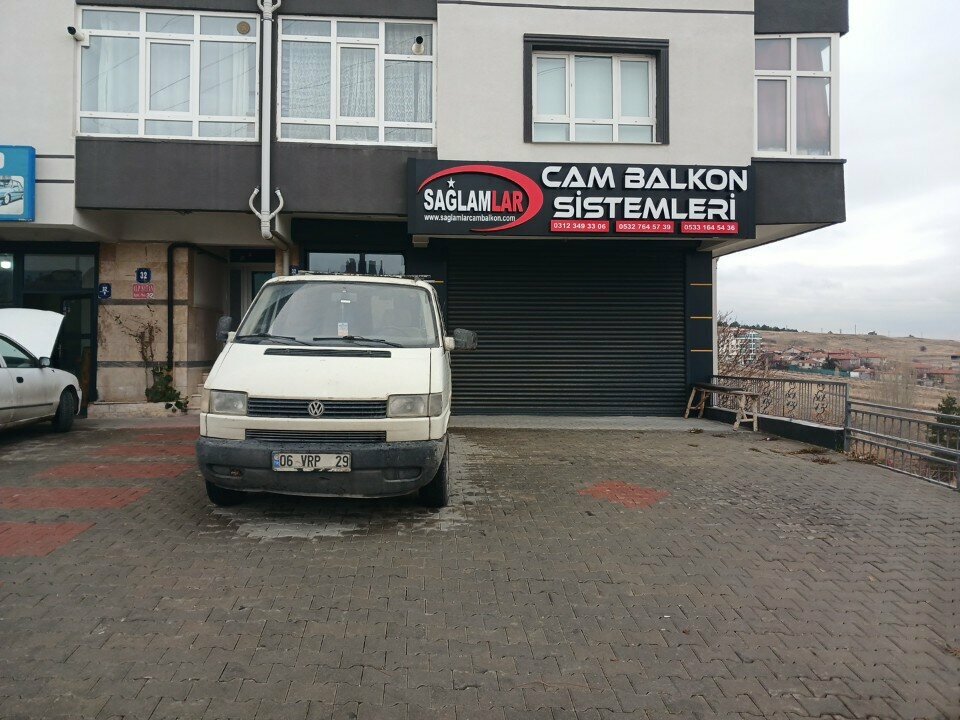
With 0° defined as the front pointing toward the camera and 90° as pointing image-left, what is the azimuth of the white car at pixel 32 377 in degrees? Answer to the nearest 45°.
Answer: approximately 225°

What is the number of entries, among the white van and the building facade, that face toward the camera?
2

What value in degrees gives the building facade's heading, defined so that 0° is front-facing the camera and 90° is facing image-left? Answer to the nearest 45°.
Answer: approximately 0°

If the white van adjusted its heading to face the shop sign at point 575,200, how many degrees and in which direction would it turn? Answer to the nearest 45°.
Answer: approximately 135° to its left

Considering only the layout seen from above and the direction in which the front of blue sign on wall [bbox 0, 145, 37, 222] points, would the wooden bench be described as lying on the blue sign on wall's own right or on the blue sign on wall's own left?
on the blue sign on wall's own left

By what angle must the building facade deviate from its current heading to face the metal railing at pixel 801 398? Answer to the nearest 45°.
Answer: approximately 90° to its left

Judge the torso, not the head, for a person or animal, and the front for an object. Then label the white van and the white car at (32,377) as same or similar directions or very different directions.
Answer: very different directions
